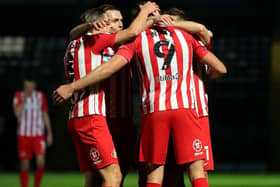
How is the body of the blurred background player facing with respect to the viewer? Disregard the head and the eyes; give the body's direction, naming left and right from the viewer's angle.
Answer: facing the viewer
